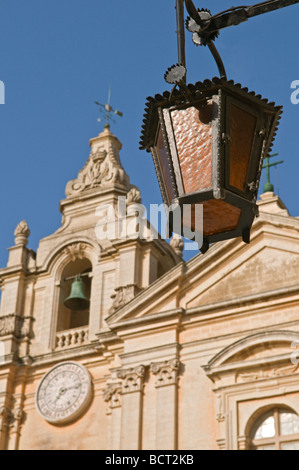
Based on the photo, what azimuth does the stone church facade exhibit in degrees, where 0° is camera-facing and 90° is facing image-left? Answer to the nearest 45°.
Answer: approximately 45°

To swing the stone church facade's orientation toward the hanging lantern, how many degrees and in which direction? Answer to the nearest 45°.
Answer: approximately 45° to its left
